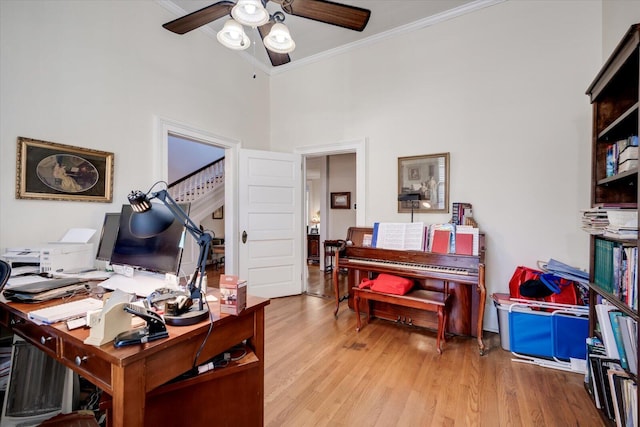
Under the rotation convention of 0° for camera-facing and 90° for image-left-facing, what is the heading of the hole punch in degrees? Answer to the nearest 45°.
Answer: approximately 45°

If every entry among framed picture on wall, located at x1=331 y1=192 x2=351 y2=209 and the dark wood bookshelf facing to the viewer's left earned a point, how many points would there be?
1

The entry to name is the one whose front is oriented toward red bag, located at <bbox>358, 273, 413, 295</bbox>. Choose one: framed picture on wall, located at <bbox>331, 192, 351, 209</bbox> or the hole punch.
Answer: the framed picture on wall

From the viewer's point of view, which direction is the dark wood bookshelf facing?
to the viewer's left

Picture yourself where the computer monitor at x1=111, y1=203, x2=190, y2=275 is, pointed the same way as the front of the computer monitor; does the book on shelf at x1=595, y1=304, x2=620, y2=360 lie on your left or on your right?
on your left

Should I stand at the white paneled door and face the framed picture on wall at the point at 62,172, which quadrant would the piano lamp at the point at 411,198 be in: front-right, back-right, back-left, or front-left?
back-left

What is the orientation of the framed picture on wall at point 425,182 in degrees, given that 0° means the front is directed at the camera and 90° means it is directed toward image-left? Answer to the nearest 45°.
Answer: approximately 45°
